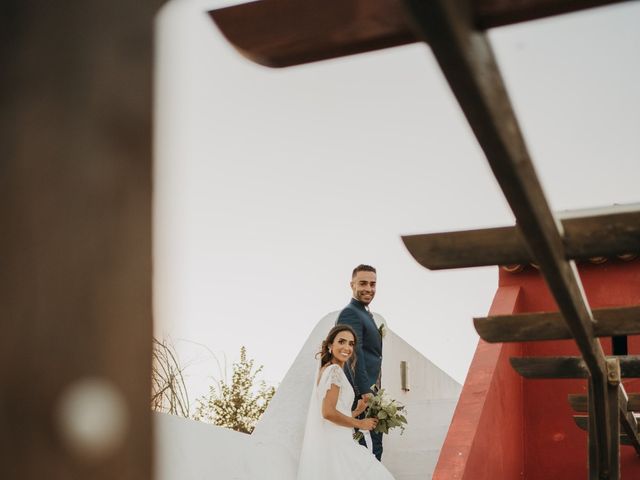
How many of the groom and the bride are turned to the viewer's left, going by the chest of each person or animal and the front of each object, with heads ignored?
0

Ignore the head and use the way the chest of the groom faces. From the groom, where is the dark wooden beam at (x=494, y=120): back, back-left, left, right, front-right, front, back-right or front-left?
front-right

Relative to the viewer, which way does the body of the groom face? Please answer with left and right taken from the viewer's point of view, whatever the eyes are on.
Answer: facing the viewer and to the right of the viewer

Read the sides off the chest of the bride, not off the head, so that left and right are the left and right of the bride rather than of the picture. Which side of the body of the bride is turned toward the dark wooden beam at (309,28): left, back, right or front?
right

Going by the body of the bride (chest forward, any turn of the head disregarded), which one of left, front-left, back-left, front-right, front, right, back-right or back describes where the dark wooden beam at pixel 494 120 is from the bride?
right

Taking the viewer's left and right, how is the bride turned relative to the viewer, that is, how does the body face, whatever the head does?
facing to the right of the viewer

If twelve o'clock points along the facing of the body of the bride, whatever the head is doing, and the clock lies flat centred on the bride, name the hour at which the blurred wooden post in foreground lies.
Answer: The blurred wooden post in foreground is roughly at 3 o'clock from the bride.
